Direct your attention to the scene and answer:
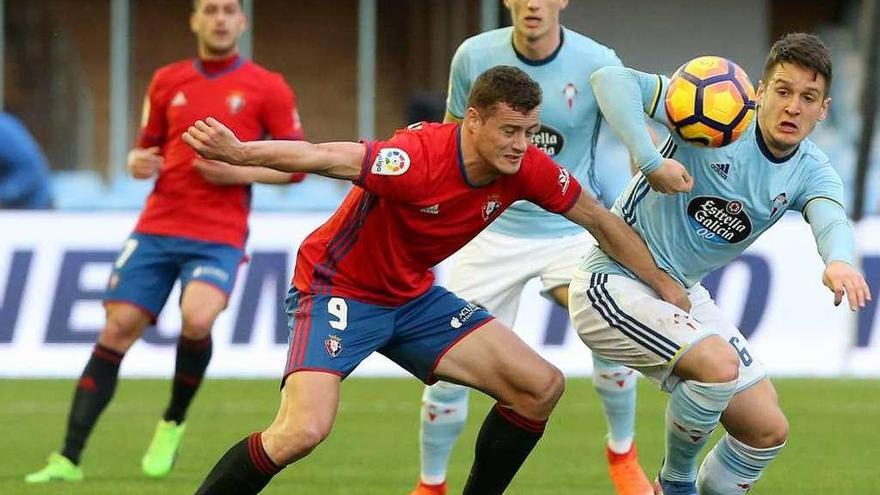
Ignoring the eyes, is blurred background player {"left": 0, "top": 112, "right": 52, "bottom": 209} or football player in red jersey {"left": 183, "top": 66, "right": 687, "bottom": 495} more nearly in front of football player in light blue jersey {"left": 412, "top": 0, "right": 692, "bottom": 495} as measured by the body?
the football player in red jersey

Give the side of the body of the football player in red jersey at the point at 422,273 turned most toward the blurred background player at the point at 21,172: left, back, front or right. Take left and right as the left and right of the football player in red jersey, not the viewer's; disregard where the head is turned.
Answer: back

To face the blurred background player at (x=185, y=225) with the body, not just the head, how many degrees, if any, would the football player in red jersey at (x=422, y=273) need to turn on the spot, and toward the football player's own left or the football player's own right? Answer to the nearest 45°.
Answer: approximately 180°

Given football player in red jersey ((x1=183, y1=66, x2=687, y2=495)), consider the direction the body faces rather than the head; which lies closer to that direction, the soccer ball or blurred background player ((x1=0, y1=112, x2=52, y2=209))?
the soccer ball

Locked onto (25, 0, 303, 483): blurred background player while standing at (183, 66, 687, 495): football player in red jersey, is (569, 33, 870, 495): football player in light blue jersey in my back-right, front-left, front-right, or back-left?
back-right

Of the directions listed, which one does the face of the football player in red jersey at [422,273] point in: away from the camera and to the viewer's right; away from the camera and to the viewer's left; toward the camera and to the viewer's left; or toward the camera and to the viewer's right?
toward the camera and to the viewer's right

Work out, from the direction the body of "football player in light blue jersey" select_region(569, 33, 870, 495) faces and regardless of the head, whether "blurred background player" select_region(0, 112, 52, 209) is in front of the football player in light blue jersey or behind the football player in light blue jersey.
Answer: behind

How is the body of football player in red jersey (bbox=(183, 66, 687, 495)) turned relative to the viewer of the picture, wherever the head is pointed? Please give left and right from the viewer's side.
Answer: facing the viewer and to the right of the viewer

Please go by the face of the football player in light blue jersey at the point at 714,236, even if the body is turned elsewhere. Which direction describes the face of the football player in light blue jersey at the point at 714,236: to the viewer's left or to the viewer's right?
to the viewer's left

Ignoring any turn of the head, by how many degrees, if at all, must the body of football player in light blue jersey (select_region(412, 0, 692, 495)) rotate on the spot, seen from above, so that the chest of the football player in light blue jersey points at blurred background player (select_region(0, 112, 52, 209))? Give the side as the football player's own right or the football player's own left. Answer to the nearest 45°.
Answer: approximately 135° to the football player's own right

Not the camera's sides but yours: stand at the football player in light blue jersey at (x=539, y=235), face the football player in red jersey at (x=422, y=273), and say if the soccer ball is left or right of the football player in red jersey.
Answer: left
